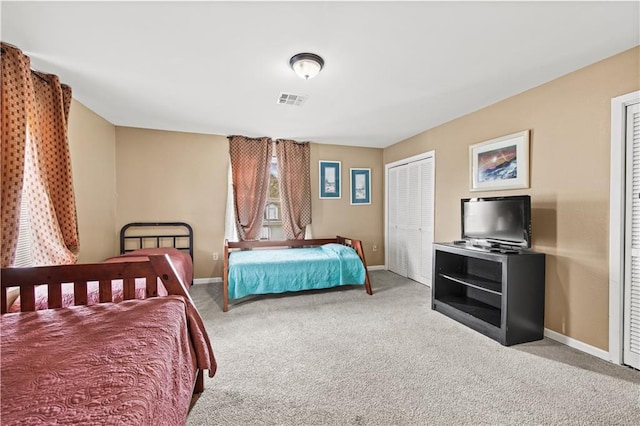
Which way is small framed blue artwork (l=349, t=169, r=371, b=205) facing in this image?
toward the camera

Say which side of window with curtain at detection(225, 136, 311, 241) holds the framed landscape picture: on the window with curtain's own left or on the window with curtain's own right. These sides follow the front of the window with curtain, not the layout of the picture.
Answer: on the window with curtain's own left

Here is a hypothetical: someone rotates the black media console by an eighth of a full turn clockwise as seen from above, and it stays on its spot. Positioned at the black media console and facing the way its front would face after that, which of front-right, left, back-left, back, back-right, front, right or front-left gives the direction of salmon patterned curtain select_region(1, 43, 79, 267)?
front-left

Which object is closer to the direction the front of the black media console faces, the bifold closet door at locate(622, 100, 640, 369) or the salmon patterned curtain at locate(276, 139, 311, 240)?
the salmon patterned curtain

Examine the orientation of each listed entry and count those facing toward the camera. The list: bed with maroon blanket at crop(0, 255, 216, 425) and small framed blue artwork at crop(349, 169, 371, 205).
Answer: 2

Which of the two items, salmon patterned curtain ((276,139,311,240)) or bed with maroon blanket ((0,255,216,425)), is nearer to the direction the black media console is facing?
the bed with maroon blanket

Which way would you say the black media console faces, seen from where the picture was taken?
facing the viewer and to the left of the viewer

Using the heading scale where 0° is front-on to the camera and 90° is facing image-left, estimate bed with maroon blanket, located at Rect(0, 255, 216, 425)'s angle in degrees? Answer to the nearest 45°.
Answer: approximately 0°

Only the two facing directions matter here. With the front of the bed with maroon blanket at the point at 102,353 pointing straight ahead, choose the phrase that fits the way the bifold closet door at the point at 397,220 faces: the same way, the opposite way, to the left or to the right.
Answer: to the right

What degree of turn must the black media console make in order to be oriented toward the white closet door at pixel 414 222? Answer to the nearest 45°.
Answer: approximately 90° to its right

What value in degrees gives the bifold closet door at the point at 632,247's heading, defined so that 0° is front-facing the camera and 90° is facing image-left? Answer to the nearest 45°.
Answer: approximately 45°

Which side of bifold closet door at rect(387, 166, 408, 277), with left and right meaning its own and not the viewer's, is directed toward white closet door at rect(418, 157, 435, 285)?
left

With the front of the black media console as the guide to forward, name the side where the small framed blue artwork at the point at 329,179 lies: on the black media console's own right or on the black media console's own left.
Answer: on the black media console's own right
